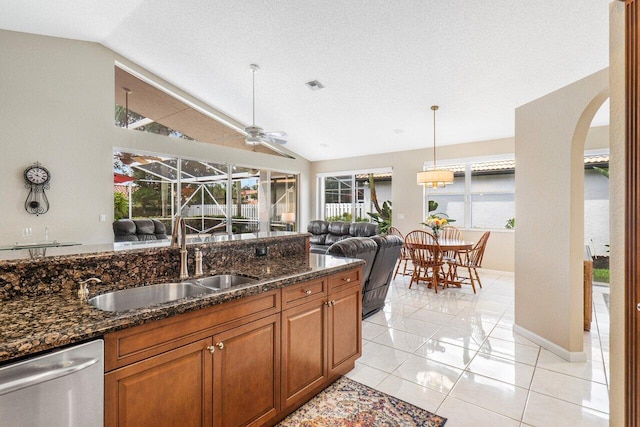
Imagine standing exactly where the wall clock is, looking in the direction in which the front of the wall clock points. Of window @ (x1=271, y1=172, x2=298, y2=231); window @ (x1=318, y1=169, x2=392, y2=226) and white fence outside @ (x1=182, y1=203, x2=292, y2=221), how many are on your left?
3

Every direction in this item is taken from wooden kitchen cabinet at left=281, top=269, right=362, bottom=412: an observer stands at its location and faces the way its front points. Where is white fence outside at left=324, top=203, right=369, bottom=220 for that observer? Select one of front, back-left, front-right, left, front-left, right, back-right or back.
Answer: back-left

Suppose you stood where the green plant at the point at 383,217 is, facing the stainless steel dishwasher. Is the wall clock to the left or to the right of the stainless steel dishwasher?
right

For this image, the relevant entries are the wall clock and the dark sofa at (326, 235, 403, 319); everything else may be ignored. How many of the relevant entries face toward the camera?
1

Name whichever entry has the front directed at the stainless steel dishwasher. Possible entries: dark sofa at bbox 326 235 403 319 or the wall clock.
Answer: the wall clock

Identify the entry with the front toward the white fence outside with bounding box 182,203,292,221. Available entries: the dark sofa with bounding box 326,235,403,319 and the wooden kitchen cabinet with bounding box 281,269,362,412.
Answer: the dark sofa

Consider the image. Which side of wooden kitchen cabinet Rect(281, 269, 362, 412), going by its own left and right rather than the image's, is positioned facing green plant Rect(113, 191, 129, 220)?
back

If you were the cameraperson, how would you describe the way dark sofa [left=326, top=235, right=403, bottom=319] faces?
facing away from the viewer and to the left of the viewer
